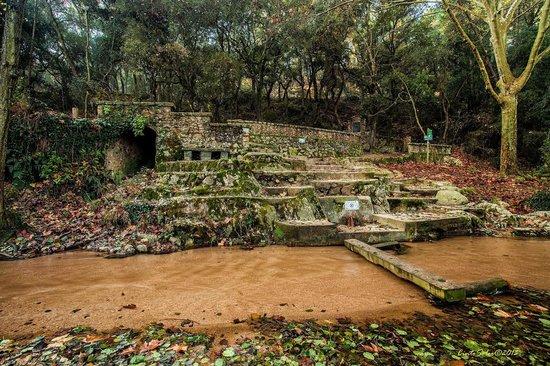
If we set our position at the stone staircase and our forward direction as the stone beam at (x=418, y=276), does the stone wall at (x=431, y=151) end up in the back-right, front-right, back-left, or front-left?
back-left

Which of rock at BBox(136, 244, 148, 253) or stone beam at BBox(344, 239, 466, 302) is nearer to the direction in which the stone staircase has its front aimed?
the stone beam

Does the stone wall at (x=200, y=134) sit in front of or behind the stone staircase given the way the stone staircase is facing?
behind

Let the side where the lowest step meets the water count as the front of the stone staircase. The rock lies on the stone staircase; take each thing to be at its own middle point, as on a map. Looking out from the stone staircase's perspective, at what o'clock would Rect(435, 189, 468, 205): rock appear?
The rock is roughly at 8 o'clock from the stone staircase.

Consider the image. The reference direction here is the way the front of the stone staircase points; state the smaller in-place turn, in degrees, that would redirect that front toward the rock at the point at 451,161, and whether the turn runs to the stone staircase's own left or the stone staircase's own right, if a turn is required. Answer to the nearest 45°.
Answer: approximately 135° to the stone staircase's own left

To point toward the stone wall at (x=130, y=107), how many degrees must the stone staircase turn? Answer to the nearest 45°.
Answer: approximately 135° to its right

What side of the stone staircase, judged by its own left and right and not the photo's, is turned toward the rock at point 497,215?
left

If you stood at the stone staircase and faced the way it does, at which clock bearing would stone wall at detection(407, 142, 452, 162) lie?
The stone wall is roughly at 7 o'clock from the stone staircase.

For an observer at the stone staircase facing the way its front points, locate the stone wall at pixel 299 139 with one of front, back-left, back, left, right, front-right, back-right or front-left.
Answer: back

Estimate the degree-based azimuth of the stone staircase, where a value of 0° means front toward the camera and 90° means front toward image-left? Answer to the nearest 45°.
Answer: approximately 0°
